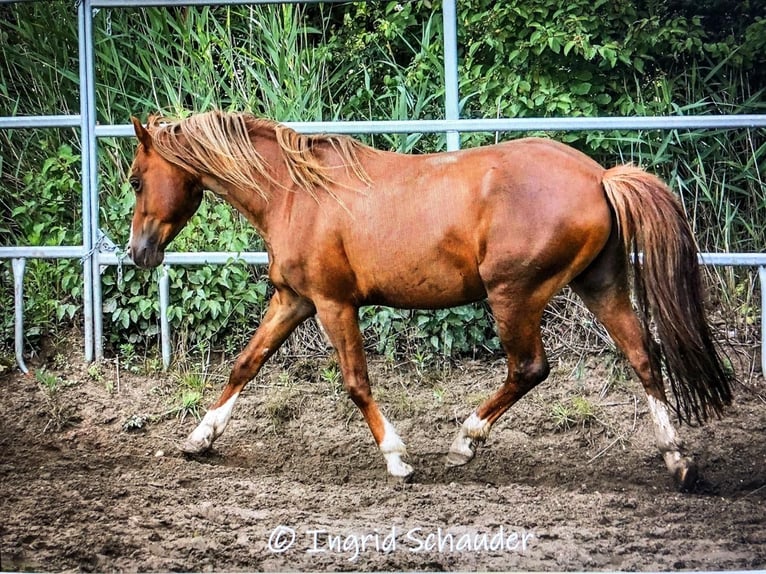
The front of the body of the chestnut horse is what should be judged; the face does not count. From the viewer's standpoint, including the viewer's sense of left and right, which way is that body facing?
facing to the left of the viewer
